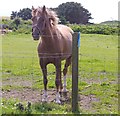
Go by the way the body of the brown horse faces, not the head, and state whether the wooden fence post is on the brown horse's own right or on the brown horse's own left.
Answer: on the brown horse's own left

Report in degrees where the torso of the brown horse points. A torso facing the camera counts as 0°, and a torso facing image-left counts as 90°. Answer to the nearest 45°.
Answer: approximately 45°
